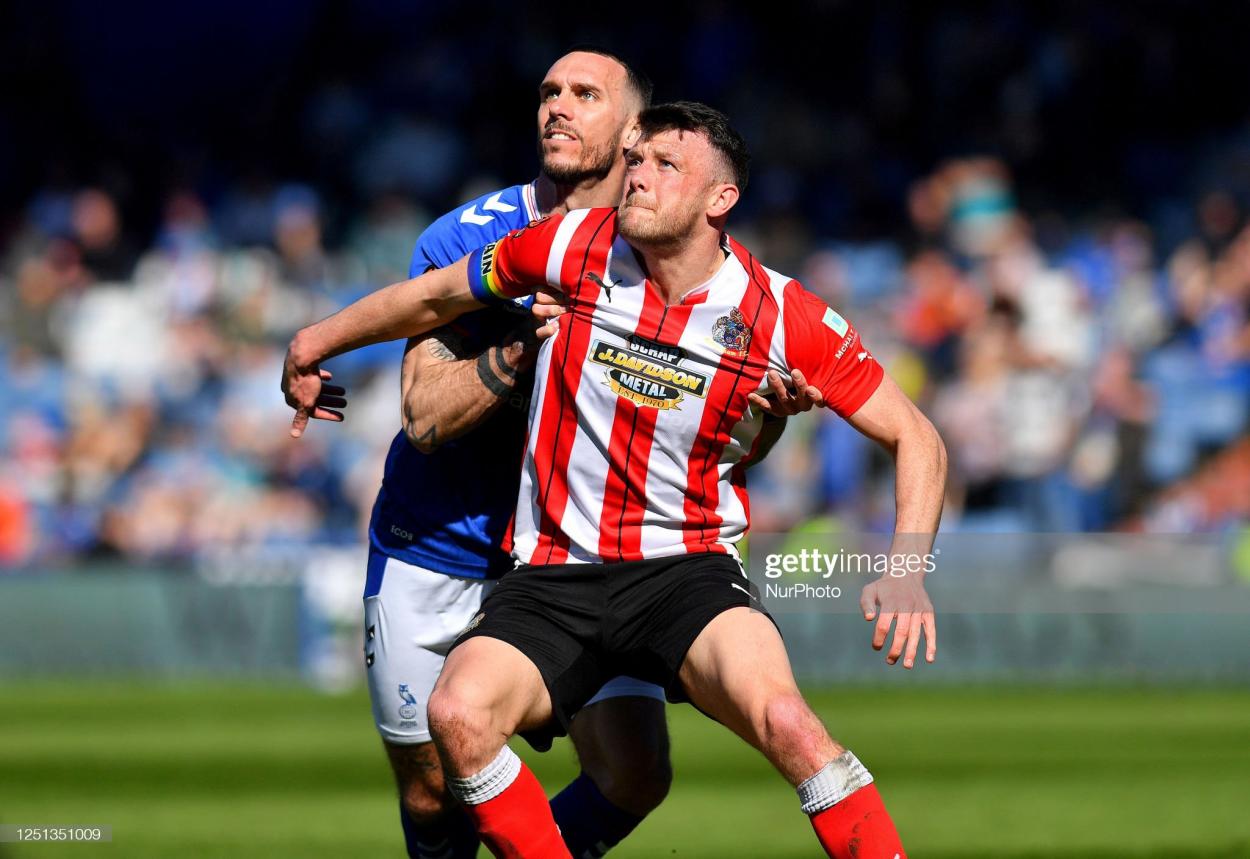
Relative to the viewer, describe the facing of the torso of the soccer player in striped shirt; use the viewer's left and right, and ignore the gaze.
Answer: facing the viewer

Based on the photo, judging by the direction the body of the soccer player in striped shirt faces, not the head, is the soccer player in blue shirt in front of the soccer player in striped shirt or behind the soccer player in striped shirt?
behind

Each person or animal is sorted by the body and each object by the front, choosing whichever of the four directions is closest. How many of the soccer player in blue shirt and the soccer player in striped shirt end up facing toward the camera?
2

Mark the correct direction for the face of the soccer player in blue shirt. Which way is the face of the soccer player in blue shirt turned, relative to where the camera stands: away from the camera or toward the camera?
toward the camera

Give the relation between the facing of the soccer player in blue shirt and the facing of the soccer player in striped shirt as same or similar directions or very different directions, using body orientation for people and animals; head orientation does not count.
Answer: same or similar directions

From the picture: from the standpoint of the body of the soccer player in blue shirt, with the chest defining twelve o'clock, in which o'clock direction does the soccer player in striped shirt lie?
The soccer player in striped shirt is roughly at 11 o'clock from the soccer player in blue shirt.

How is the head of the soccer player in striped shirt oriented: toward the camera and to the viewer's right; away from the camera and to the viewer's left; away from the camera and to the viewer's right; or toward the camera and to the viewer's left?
toward the camera and to the viewer's left

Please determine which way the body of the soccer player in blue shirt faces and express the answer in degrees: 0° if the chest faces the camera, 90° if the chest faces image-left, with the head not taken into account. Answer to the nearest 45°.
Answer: approximately 0°
